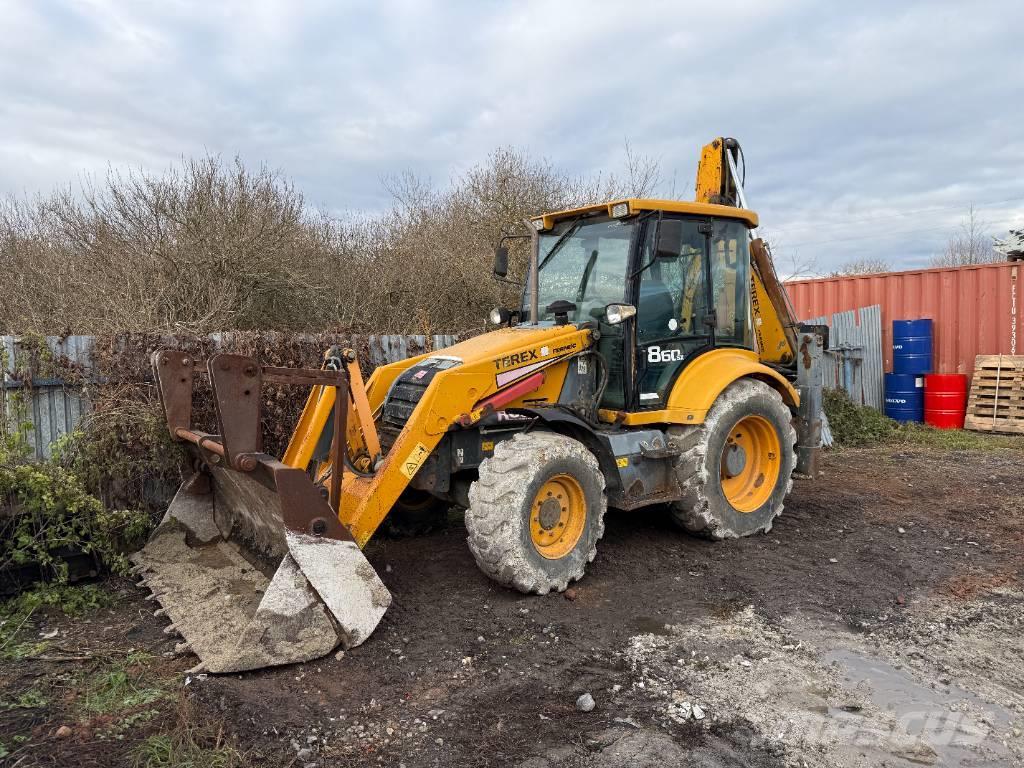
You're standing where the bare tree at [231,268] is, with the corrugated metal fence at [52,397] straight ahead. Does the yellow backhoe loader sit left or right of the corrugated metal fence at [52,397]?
left

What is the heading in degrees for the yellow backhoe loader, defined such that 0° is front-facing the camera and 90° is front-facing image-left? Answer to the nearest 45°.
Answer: approximately 45°

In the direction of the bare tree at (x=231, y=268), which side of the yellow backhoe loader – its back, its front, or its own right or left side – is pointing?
right

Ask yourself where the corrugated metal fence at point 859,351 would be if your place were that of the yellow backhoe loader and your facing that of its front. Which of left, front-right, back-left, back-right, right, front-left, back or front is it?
back

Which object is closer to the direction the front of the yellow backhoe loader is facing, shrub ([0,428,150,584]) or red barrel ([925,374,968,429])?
the shrub

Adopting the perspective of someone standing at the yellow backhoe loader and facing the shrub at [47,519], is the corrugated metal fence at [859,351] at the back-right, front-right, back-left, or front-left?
back-right

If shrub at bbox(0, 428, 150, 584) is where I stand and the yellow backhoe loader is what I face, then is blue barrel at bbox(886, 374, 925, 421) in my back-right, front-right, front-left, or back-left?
front-left

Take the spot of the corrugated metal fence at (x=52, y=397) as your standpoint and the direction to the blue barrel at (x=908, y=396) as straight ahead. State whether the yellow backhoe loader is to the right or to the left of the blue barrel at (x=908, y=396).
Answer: right

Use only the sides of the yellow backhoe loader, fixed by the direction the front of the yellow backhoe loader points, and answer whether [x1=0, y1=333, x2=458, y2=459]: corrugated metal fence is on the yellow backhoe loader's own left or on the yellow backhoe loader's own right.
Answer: on the yellow backhoe loader's own right

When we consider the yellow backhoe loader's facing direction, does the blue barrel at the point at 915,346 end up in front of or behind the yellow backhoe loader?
behind

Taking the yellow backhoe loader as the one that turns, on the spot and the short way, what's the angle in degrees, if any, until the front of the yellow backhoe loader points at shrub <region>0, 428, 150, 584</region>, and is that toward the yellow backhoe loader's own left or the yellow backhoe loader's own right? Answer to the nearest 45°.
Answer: approximately 45° to the yellow backhoe loader's own right

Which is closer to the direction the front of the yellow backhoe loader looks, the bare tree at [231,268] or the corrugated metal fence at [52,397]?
the corrugated metal fence

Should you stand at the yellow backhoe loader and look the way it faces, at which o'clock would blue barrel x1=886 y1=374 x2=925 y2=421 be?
The blue barrel is roughly at 6 o'clock from the yellow backhoe loader.

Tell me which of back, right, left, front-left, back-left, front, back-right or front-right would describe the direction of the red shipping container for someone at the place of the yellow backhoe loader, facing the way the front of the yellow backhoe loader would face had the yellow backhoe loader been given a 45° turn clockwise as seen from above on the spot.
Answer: back-right
